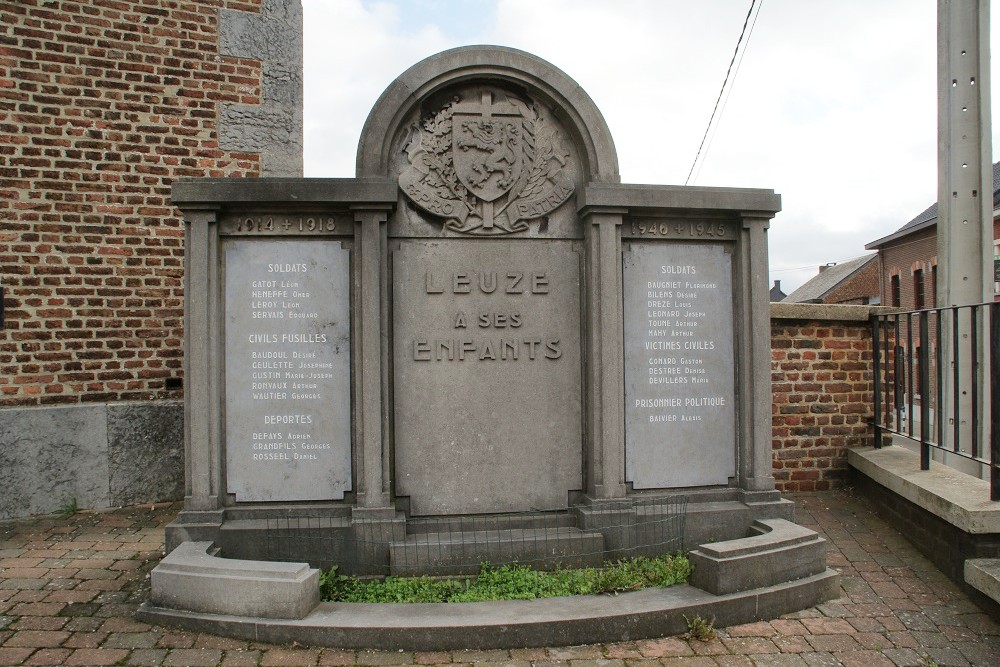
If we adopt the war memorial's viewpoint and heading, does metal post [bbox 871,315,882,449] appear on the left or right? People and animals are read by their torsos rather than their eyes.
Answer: on its left

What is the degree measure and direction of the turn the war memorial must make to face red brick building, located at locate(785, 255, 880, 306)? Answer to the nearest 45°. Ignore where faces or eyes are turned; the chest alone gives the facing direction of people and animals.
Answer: approximately 135° to its left

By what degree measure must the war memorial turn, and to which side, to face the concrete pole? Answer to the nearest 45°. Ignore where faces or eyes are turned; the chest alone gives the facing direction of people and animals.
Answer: approximately 90° to its left

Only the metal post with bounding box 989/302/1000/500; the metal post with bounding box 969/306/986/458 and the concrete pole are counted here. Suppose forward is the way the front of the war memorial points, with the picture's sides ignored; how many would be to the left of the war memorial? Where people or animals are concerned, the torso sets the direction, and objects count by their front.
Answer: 3

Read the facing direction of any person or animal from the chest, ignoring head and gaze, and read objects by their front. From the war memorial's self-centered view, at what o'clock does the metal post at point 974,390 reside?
The metal post is roughly at 9 o'clock from the war memorial.

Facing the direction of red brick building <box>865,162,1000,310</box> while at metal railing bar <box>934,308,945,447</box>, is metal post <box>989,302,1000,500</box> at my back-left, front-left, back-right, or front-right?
back-right

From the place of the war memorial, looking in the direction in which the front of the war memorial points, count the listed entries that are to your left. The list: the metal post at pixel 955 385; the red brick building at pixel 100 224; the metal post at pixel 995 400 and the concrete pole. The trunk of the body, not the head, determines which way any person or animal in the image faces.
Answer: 3

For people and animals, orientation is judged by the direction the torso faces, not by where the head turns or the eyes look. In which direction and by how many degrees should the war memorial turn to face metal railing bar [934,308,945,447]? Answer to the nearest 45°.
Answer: approximately 90° to its left

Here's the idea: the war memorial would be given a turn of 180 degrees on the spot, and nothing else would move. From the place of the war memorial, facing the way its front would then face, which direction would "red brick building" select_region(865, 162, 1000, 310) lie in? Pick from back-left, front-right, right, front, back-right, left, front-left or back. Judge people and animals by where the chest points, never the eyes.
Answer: front-right

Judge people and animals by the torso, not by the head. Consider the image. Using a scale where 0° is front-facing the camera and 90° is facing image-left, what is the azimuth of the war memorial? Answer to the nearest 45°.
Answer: approximately 0°
